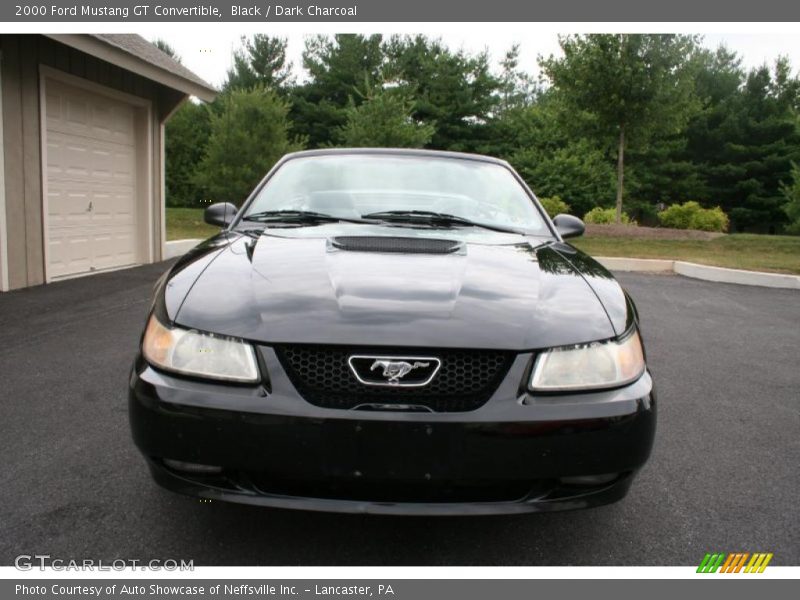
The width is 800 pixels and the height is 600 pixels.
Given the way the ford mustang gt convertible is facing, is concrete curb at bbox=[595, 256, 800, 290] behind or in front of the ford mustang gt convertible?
behind

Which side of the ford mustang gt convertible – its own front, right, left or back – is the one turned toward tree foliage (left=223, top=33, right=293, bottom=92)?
back

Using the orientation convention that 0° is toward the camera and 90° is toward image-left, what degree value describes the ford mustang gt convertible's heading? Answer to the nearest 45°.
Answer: approximately 0°

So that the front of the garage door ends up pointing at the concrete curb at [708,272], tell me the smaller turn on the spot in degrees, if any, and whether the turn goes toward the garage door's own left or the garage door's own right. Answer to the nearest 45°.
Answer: approximately 45° to the garage door's own left

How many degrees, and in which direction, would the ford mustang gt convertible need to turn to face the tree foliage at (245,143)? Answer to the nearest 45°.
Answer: approximately 180°

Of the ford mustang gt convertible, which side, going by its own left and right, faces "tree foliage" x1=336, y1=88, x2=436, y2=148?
back

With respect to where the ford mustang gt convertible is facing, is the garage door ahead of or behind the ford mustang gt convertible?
behind
